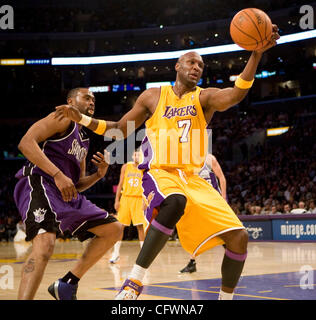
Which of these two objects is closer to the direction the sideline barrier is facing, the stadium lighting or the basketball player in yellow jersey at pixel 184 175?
the basketball player in yellow jersey

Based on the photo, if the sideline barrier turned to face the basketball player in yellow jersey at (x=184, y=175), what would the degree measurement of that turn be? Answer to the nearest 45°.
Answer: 0° — it already faces them

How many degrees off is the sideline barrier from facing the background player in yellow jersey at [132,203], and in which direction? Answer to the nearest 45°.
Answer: approximately 45° to its right

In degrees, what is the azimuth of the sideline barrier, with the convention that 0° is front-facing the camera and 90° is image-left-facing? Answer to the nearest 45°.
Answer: approximately 0°

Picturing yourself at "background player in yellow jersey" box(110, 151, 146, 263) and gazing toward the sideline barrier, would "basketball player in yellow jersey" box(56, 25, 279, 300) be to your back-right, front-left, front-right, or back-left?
back-right
